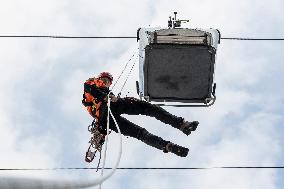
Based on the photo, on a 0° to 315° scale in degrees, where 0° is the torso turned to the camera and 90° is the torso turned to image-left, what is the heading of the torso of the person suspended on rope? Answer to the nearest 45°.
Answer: approximately 270°
